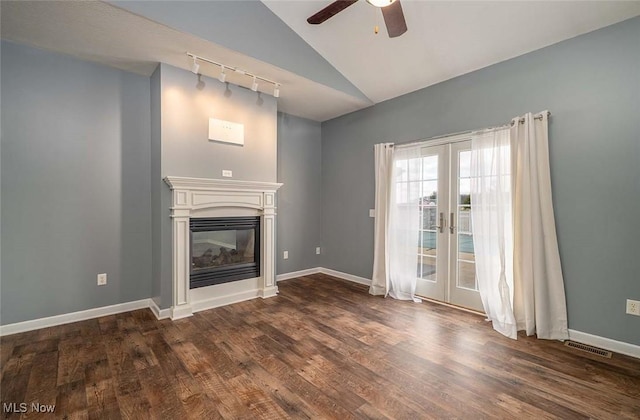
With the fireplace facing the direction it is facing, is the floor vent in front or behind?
in front

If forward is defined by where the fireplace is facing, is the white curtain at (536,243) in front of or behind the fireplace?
in front

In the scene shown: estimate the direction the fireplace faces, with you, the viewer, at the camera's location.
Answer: facing the viewer and to the right of the viewer

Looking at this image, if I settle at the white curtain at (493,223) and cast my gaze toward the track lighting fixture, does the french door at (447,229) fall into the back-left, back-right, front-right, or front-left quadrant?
front-right

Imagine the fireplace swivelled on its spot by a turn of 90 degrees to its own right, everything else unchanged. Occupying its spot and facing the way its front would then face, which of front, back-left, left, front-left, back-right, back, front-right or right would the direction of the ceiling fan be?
left

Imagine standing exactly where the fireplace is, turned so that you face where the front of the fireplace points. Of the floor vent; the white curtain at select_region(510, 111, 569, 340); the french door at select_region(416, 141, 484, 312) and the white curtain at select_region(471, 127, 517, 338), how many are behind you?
0

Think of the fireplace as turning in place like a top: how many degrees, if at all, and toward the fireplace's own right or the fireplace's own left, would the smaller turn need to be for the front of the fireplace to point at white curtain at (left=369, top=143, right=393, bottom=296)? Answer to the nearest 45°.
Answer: approximately 45° to the fireplace's own left

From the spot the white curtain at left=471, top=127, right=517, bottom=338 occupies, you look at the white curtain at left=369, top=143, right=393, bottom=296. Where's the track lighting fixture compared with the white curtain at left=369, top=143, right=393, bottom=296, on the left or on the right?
left

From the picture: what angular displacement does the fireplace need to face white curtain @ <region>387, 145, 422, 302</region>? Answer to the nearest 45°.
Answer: approximately 45° to its left
